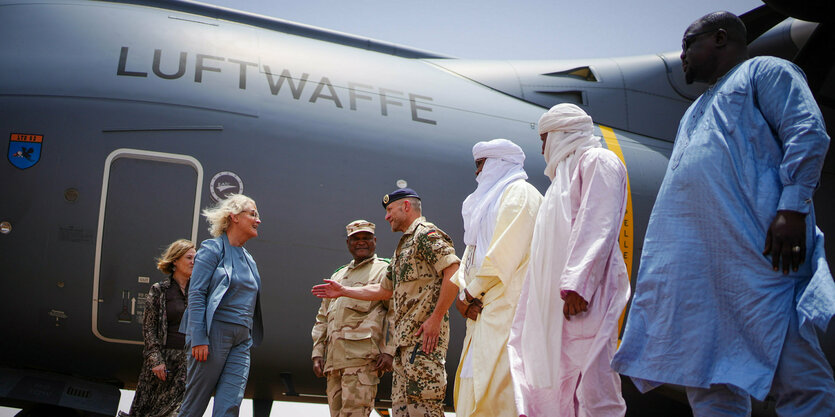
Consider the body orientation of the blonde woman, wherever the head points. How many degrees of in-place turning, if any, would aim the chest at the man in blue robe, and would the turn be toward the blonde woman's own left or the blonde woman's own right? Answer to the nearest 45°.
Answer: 0° — they already face them

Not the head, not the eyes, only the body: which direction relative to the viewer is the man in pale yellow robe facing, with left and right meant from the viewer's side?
facing the viewer and to the left of the viewer

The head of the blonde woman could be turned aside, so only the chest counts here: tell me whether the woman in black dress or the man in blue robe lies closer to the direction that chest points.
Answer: the man in blue robe

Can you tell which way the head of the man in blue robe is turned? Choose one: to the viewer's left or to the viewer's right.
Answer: to the viewer's left

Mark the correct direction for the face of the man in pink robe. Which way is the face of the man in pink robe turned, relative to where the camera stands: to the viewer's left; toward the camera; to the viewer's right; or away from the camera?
to the viewer's left

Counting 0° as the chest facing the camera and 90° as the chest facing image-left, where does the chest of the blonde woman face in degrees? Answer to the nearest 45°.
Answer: approximately 315°

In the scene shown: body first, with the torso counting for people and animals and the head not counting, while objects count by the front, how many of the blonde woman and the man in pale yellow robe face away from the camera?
0

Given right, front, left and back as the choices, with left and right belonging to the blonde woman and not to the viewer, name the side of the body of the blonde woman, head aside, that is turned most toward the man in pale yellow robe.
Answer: front
